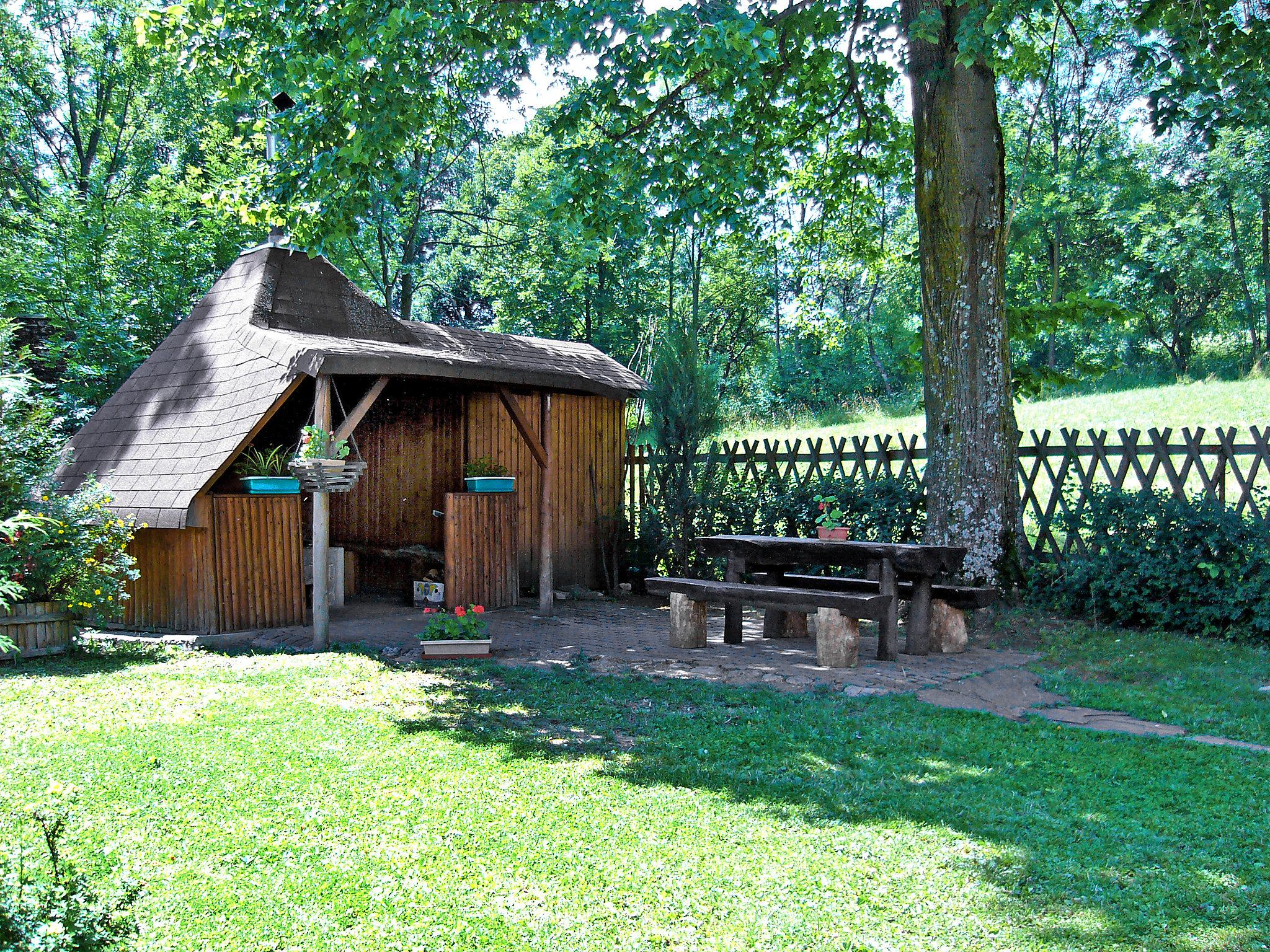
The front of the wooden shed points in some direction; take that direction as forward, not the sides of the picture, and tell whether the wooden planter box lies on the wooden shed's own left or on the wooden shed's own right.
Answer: on the wooden shed's own right

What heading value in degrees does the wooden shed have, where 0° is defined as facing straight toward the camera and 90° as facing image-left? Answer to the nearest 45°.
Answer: approximately 315°

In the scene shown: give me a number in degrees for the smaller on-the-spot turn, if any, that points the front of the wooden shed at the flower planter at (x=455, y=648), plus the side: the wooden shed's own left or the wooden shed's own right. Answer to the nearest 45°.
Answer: approximately 45° to the wooden shed's own right

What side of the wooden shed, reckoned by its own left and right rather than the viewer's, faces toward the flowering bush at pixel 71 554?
right

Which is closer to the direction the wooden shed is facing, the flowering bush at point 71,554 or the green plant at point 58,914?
the green plant

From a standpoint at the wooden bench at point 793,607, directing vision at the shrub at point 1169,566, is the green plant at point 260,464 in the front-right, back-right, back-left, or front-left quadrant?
back-left
